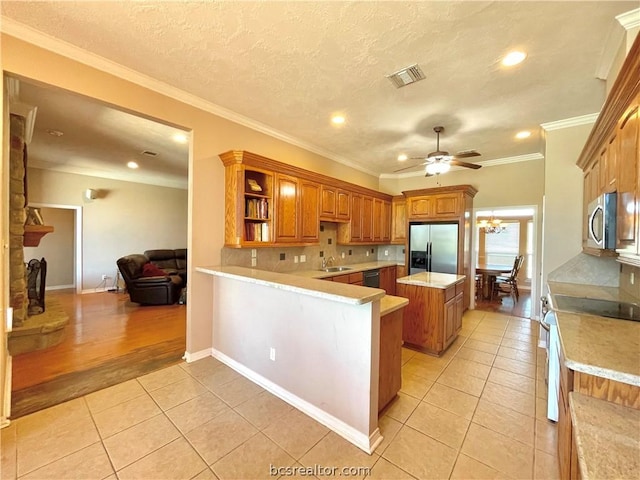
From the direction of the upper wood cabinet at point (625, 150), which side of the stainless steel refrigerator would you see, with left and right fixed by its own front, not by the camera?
front

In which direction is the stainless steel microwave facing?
to the viewer's left

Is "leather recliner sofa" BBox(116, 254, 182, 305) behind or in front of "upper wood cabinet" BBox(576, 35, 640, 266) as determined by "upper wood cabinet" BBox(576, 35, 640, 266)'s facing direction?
in front

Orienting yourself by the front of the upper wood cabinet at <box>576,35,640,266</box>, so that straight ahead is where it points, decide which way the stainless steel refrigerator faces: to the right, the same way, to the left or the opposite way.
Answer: to the left

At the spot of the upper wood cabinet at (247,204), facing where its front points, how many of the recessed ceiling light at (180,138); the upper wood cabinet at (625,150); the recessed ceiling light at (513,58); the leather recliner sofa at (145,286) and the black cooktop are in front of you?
3

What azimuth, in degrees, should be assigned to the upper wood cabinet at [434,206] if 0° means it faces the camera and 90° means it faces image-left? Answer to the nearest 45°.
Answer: approximately 0°

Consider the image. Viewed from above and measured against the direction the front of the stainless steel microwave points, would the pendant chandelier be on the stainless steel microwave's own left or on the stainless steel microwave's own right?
on the stainless steel microwave's own right

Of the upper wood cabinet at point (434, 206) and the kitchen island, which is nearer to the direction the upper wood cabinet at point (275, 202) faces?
the kitchen island
